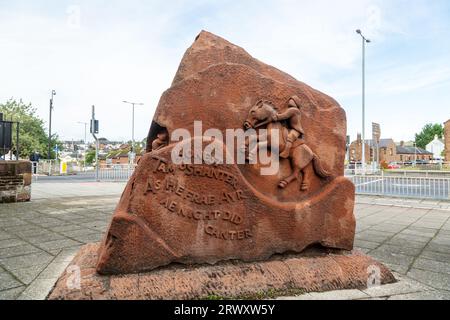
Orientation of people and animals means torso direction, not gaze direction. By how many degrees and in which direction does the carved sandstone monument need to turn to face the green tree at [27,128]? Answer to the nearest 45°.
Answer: approximately 135° to its right

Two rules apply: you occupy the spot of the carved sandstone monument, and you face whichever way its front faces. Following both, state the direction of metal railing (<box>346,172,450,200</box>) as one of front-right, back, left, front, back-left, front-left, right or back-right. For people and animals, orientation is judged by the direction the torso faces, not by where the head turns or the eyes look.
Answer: back-left

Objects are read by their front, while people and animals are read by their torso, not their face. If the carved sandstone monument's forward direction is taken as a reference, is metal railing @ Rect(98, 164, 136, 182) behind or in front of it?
behind

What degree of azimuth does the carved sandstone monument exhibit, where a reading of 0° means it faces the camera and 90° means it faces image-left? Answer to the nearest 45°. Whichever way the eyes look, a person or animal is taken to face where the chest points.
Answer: approximately 0°

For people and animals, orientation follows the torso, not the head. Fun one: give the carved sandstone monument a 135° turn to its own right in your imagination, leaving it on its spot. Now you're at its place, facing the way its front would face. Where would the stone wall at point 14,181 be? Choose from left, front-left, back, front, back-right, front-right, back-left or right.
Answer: front
